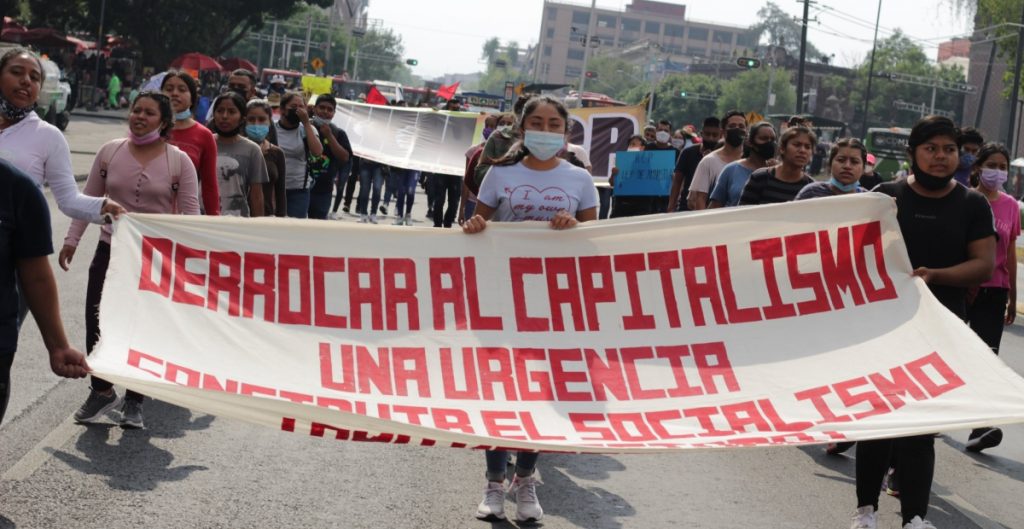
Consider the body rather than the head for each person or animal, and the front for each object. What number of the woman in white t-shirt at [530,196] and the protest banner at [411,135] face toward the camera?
2

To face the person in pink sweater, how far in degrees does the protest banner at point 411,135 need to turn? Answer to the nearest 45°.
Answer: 0° — it already faces them

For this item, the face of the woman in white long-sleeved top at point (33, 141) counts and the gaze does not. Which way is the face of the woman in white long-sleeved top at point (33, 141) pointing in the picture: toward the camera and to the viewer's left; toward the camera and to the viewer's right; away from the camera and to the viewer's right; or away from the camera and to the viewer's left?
toward the camera and to the viewer's right

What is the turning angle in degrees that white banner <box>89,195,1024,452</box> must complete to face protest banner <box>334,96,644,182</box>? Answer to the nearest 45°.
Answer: approximately 180°

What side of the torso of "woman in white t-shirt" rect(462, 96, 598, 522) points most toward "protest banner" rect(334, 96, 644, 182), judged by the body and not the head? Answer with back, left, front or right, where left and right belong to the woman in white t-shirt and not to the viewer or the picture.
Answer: back

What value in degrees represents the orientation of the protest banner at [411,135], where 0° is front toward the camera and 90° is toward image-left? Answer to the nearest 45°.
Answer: approximately 0°

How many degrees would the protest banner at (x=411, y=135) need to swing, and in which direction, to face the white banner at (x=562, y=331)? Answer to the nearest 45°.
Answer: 0° — it already faces it

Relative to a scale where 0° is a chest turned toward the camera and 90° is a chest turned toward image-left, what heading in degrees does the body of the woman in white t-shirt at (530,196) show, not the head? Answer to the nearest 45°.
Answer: approximately 0°
